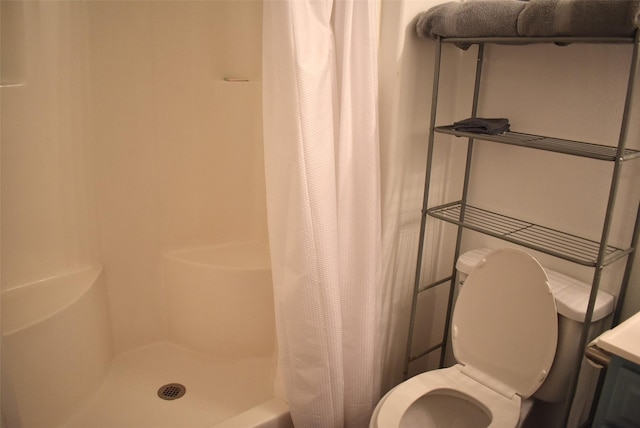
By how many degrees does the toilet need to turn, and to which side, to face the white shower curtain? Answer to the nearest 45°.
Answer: approximately 45° to its right

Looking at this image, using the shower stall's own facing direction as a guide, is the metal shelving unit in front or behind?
in front

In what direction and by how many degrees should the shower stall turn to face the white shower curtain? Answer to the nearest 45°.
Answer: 0° — it already faces it
